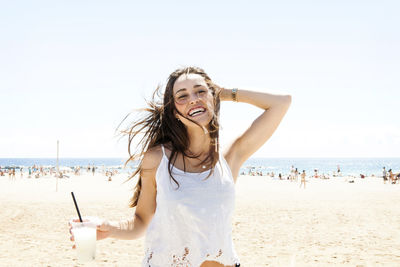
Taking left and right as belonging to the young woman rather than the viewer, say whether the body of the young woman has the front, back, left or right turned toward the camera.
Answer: front
